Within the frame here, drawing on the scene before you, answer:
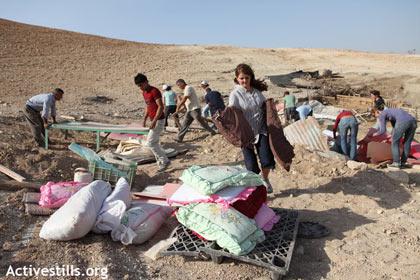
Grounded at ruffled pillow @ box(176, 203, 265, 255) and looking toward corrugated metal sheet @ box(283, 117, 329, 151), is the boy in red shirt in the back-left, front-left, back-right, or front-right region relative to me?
front-left

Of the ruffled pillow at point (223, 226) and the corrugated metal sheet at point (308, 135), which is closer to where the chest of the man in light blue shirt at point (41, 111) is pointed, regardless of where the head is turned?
the corrugated metal sheet

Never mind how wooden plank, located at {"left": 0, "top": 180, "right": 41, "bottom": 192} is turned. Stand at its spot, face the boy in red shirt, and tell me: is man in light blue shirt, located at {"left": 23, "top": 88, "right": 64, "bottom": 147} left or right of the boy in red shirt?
left

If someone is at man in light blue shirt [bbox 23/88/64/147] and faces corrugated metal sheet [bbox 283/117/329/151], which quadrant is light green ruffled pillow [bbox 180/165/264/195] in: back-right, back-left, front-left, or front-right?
front-right

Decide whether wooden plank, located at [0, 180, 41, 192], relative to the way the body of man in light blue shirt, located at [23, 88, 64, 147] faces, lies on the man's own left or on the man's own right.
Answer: on the man's own right

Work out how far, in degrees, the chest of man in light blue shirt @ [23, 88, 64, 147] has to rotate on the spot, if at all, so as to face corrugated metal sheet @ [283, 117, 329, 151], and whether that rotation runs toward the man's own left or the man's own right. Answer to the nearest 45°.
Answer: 0° — they already face it

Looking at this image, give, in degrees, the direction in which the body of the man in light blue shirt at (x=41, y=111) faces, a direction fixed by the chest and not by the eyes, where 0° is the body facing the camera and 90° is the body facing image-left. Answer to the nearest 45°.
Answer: approximately 270°

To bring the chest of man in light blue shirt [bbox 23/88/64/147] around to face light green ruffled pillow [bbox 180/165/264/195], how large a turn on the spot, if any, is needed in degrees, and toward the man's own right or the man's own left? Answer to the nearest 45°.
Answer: approximately 90° to the man's own right

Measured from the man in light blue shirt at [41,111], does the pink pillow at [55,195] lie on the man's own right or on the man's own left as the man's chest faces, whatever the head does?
on the man's own right

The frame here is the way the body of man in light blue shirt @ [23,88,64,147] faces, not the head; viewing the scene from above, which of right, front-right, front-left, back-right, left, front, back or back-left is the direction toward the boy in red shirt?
front-right

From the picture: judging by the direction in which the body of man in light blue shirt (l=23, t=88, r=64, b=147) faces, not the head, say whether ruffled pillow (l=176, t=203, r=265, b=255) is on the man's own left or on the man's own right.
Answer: on the man's own right
